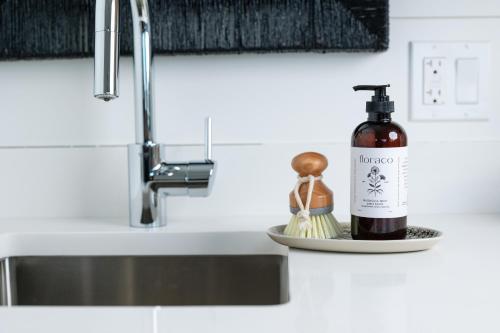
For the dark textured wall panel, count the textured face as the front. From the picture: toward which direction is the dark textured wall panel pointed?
toward the camera

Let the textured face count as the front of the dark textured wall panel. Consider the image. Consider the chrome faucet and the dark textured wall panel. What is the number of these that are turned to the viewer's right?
0
